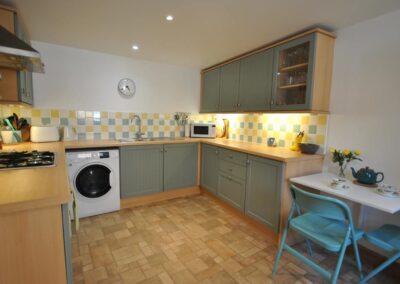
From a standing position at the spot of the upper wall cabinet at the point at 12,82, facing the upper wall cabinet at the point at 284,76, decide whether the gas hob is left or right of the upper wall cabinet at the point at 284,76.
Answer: right

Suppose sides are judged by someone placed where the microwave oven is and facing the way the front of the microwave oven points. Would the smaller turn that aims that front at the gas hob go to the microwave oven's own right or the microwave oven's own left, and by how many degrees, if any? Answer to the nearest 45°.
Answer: approximately 45° to the microwave oven's own right

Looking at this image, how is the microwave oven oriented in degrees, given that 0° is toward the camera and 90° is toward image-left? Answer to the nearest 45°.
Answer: approximately 0°

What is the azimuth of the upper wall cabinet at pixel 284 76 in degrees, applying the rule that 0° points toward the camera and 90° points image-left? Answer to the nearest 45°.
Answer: approximately 45°

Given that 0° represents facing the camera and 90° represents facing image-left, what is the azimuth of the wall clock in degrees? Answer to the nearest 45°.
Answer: approximately 0°

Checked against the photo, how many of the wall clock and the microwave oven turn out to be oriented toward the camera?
2

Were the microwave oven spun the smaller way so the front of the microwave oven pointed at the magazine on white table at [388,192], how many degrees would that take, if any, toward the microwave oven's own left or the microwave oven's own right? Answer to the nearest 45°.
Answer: approximately 45° to the microwave oven's own left

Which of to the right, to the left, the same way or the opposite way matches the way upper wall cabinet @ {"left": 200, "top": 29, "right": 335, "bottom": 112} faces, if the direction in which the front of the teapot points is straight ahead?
to the left

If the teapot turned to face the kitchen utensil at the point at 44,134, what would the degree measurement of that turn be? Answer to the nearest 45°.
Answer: approximately 45° to its left

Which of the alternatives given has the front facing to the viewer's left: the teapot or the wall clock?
the teapot

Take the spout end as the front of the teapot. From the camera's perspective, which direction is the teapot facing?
to the viewer's left
